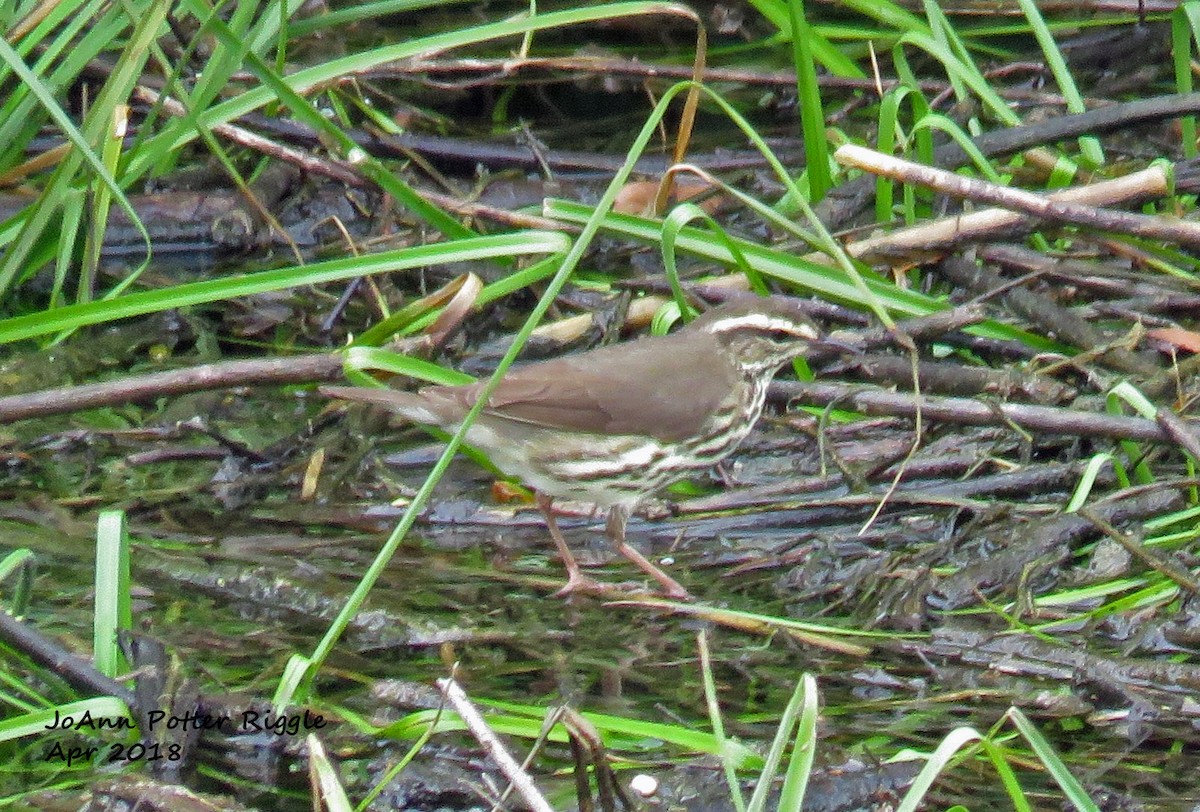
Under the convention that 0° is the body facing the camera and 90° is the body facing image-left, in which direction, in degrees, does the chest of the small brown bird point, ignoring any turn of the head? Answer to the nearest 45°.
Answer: approximately 270°

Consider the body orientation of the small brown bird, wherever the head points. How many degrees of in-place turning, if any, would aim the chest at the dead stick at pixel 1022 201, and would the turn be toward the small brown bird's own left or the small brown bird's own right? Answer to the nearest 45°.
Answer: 0° — it already faces it

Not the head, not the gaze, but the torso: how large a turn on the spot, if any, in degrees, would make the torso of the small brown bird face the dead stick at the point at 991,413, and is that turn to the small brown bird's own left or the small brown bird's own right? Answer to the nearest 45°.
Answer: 0° — it already faces it

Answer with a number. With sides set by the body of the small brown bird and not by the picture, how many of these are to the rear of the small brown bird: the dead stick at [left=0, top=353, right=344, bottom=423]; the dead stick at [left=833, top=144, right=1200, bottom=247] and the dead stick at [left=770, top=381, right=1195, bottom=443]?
1

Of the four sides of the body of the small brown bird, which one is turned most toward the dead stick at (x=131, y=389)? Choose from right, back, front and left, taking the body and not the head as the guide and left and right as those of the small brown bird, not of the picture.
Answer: back
